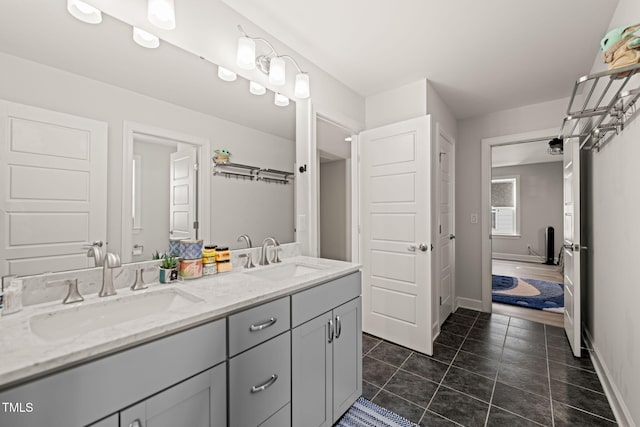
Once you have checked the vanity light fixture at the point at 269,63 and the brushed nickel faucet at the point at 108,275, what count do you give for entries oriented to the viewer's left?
0

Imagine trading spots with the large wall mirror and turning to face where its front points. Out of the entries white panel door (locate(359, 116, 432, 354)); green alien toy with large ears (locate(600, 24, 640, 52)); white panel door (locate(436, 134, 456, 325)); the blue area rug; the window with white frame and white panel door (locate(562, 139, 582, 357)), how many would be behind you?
0

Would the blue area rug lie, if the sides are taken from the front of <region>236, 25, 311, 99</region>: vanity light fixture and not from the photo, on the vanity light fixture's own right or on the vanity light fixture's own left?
on the vanity light fixture's own left

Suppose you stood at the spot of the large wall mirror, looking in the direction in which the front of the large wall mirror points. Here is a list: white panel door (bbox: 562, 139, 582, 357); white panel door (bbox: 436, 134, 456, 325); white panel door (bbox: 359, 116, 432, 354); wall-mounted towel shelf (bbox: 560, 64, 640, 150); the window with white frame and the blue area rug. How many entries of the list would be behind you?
0

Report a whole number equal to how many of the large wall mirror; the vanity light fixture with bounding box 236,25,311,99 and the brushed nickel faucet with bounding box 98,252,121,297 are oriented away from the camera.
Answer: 0

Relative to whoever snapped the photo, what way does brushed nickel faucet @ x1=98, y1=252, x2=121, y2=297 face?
facing the viewer and to the right of the viewer

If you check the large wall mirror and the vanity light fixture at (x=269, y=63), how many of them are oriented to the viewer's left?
0

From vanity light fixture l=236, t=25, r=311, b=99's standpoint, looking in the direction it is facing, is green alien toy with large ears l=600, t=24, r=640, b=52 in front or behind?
in front

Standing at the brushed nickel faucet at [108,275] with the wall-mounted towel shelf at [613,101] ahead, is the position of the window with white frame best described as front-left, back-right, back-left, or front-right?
front-left

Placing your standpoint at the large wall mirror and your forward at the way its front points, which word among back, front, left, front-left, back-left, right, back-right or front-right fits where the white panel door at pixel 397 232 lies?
front-left

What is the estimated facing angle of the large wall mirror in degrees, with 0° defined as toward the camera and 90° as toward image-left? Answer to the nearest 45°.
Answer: approximately 315°

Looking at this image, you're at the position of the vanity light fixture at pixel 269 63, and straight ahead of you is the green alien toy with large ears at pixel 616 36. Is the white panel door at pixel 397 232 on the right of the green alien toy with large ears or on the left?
left

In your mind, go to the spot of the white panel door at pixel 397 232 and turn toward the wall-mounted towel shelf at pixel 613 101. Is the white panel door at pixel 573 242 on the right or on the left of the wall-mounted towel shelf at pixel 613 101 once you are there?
left

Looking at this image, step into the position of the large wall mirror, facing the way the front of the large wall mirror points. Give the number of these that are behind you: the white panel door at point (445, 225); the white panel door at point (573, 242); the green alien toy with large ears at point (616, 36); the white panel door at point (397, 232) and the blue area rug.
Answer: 0

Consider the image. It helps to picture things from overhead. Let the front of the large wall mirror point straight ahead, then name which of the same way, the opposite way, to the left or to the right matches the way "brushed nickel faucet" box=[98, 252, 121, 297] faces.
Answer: the same way

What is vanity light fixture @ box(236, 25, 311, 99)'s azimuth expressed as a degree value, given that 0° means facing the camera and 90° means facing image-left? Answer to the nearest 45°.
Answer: approximately 315°
